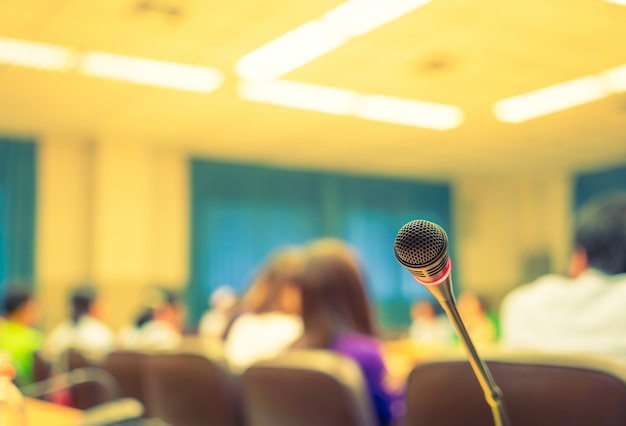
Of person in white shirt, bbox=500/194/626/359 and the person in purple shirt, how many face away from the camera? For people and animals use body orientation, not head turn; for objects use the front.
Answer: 2

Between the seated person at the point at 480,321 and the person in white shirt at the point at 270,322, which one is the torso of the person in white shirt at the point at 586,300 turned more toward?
the seated person

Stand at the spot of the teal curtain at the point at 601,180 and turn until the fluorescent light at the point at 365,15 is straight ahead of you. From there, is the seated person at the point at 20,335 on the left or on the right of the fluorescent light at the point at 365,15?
right

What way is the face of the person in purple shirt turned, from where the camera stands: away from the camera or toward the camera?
away from the camera

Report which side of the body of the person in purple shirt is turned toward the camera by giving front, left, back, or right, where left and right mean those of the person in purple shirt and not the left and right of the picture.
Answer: back

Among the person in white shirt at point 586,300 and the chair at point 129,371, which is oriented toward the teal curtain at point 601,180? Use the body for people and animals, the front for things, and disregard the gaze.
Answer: the person in white shirt

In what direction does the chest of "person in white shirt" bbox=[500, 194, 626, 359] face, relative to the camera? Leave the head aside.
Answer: away from the camera

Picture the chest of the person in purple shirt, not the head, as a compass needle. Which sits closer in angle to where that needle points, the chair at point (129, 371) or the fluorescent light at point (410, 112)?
the fluorescent light
